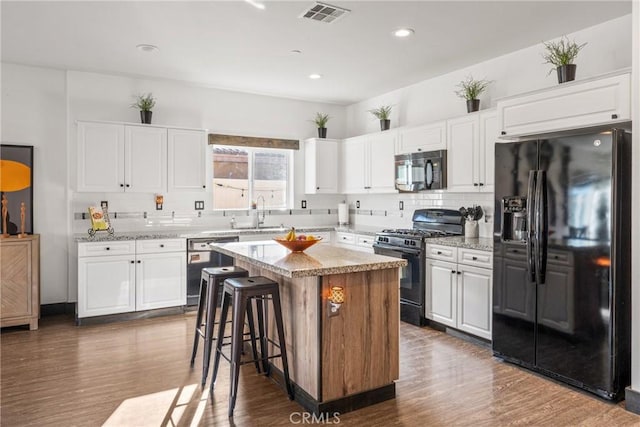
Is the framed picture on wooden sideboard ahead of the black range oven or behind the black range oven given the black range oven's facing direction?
ahead

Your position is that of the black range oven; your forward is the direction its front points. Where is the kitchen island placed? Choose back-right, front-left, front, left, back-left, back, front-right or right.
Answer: front-left

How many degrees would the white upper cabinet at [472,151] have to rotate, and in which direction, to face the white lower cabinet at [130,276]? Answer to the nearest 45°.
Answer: approximately 45° to its right

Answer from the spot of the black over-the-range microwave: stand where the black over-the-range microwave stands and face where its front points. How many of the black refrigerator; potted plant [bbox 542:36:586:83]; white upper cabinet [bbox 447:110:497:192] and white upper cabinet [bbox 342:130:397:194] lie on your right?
1

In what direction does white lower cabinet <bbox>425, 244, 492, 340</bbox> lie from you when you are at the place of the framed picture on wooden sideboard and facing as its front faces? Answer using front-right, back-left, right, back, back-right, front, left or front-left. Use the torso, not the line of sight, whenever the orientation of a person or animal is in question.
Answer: front-left

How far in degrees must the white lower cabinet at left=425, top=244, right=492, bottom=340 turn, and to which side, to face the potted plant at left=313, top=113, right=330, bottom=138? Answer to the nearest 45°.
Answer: approximately 90° to its right

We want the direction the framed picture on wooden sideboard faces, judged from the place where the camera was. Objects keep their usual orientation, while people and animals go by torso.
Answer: facing the viewer

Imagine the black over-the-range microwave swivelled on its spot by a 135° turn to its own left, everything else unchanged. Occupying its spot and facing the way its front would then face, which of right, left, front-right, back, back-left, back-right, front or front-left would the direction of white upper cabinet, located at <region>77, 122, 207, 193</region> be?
back

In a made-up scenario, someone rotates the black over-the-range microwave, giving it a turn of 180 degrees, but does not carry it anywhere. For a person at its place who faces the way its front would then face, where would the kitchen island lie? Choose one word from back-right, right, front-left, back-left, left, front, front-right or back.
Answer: back-right

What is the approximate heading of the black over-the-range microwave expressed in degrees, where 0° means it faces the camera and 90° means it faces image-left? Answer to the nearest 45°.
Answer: approximately 45°

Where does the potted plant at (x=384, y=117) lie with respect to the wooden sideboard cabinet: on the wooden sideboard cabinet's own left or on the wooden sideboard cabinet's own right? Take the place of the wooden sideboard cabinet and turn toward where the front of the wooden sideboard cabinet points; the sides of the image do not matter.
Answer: on the wooden sideboard cabinet's own left

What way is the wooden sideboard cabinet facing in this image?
toward the camera

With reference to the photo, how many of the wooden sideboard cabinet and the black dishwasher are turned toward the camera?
2

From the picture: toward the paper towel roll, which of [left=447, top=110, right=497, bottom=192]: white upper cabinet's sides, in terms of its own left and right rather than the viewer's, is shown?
right

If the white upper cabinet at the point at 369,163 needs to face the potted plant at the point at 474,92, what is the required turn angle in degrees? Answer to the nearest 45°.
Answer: approximately 90° to its left

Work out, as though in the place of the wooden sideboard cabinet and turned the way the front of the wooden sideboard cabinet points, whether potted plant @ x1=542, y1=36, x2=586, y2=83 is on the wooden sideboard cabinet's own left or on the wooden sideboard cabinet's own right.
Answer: on the wooden sideboard cabinet's own left

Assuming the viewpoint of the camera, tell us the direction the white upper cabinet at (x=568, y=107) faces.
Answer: facing the viewer and to the left of the viewer
